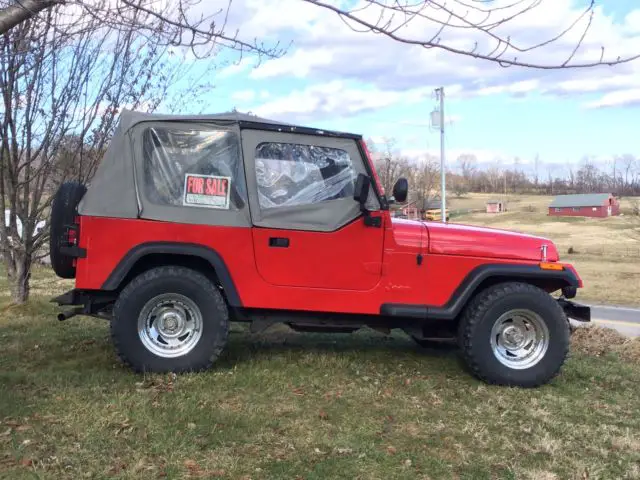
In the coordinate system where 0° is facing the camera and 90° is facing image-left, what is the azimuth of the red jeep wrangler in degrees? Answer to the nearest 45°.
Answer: approximately 270°

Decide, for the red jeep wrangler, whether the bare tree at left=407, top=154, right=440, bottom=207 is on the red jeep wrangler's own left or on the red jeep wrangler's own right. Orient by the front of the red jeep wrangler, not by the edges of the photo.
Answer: on the red jeep wrangler's own left
